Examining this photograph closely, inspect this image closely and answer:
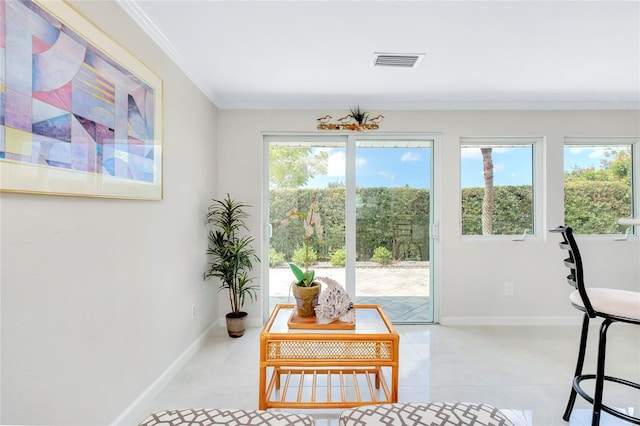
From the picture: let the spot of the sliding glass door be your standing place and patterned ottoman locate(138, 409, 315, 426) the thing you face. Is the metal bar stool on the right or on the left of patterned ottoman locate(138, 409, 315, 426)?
left

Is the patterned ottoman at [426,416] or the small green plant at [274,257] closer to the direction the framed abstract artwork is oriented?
the patterned ottoman

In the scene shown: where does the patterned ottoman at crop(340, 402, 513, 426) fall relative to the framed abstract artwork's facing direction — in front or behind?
in front

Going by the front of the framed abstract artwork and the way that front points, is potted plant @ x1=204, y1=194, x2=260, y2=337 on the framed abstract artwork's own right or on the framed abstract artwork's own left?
on the framed abstract artwork's own left

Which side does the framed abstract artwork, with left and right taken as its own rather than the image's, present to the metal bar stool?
front

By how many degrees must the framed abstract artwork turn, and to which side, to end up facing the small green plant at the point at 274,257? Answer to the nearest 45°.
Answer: approximately 90° to its left

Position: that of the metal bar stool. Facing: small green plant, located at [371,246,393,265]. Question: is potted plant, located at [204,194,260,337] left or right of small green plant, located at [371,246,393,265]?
left

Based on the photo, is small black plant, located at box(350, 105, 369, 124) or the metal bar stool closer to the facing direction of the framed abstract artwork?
the metal bar stool

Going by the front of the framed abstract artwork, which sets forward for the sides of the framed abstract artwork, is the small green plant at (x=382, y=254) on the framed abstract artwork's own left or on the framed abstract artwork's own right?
on the framed abstract artwork's own left

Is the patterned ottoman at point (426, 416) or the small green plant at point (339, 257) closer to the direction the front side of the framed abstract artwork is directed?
the patterned ottoman

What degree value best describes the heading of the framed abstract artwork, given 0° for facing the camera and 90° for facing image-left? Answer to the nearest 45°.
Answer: approximately 315°
